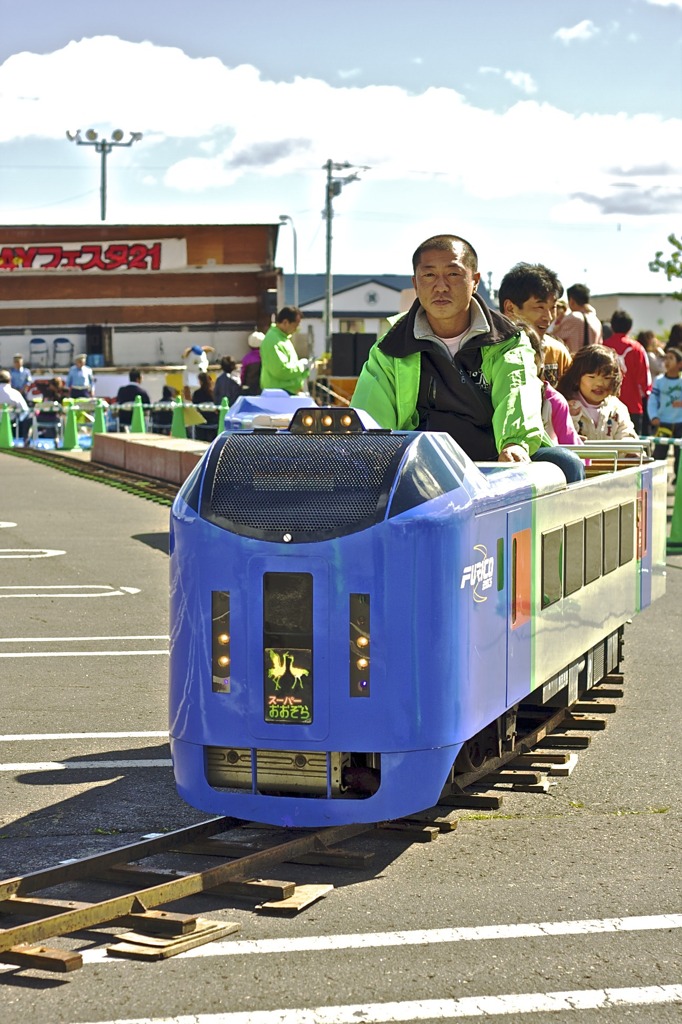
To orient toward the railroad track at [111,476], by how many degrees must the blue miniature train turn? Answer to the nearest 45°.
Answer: approximately 135° to its right

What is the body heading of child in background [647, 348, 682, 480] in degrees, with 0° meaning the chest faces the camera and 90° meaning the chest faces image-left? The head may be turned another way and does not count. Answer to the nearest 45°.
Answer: approximately 0°

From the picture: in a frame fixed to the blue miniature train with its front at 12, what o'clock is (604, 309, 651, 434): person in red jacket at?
The person in red jacket is roughly at 5 o'clock from the blue miniature train.

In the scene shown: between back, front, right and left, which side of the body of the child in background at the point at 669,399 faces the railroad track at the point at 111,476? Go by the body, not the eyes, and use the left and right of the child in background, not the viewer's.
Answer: right

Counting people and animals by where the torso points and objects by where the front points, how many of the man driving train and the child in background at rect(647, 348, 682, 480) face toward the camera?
2

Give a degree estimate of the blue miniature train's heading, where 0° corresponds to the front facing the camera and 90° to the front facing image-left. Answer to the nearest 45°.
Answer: approximately 45°

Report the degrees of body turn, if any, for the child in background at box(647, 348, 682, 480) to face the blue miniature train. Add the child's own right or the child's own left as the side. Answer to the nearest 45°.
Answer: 0° — they already face it

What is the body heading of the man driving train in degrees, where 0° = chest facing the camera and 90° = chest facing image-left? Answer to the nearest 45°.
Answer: approximately 0°

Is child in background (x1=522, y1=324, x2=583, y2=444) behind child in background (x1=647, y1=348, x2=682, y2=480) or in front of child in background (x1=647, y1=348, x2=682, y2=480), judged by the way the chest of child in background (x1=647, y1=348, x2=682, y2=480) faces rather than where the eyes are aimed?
in front
